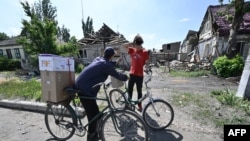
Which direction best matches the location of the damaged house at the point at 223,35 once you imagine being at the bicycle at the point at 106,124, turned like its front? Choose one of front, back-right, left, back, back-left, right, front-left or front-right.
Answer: left

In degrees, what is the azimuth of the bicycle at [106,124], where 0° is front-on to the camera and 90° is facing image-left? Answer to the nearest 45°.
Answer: approximately 315°

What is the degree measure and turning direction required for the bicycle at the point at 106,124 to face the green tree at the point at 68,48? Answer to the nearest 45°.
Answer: approximately 135° to its left

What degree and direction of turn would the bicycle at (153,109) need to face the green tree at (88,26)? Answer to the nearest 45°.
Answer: approximately 135° to its left

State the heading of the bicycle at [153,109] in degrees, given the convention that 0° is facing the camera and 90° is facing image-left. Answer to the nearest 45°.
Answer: approximately 315°

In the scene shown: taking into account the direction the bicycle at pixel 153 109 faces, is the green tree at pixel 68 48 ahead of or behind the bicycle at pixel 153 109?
behind

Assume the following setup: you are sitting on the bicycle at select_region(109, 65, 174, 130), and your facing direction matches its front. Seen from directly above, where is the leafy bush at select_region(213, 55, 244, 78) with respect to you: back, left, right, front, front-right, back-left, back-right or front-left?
left

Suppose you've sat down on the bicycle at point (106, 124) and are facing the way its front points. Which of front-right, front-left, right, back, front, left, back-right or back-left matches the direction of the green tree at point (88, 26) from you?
back-left

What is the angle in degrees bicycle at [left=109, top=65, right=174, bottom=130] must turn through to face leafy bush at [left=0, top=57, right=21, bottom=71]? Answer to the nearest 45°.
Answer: approximately 180°
